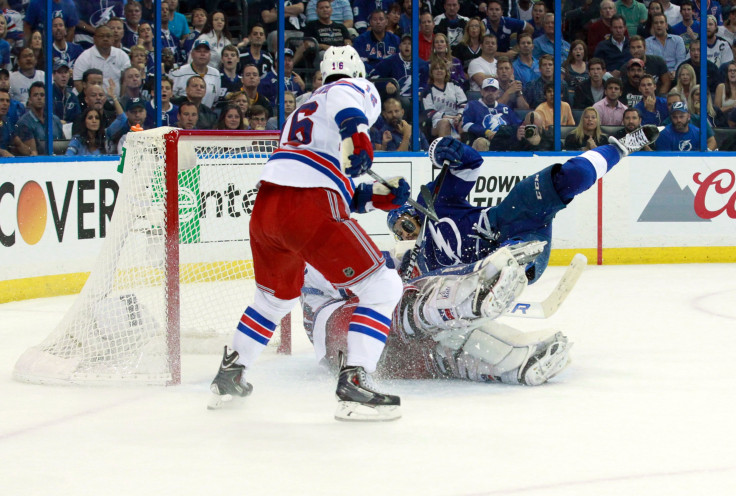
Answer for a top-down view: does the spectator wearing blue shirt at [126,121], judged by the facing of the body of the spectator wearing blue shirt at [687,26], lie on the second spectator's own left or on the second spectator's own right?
on the second spectator's own right

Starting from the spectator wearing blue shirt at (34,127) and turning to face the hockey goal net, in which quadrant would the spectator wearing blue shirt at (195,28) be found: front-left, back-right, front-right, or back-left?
back-left
